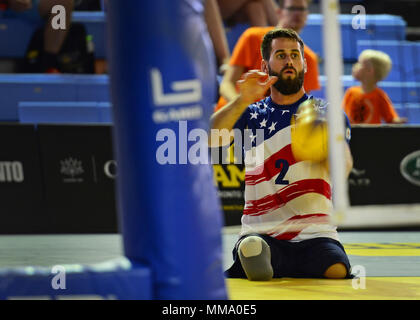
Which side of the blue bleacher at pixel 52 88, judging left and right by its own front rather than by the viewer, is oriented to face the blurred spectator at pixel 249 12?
left

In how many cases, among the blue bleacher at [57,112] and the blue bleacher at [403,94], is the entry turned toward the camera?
2

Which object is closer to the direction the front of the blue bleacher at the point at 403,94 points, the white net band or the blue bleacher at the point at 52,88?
the white net band

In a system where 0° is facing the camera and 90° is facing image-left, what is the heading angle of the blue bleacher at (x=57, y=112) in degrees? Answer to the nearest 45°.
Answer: approximately 0°

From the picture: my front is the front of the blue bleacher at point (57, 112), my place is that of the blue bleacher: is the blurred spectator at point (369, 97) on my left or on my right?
on my left

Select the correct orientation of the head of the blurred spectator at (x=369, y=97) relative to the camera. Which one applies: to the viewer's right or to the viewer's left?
to the viewer's left

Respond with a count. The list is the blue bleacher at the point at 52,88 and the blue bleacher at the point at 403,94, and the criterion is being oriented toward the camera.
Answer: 2

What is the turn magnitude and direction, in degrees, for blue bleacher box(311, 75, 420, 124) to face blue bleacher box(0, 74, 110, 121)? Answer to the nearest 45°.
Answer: approximately 45° to its right

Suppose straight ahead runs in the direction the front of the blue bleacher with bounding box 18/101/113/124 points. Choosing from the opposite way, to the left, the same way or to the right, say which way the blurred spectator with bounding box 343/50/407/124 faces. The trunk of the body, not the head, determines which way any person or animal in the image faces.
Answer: to the right

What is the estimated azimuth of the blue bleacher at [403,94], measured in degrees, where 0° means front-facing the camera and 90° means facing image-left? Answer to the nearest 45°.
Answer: approximately 0°
